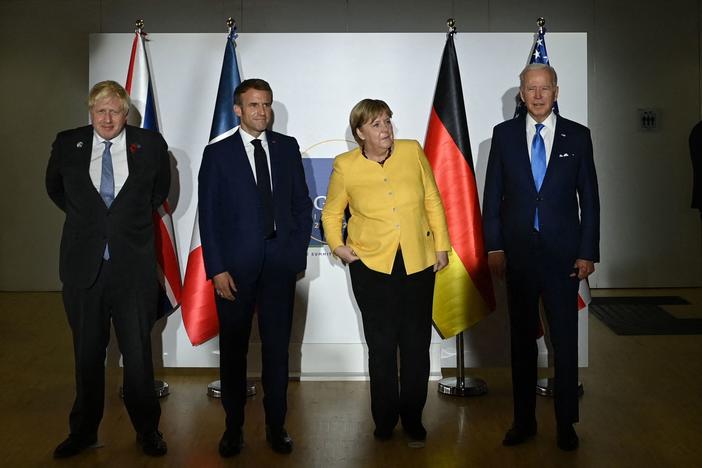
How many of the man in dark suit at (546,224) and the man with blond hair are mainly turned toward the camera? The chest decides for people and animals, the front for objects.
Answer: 2

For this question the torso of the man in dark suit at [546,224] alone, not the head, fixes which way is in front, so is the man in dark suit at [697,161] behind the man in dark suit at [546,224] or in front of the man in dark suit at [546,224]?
behind

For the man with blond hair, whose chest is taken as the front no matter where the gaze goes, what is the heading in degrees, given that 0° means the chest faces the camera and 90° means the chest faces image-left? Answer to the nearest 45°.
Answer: approximately 0°

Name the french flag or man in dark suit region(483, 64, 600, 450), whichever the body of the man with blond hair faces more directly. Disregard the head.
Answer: the man in dark suit

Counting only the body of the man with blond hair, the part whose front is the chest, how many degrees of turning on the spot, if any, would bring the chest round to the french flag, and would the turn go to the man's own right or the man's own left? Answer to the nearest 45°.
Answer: approximately 135° to the man's own left

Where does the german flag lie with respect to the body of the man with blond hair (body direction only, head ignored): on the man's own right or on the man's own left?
on the man's own left

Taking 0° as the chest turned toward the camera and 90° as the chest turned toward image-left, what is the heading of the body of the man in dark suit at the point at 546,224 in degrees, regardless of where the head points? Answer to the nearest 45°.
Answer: approximately 0°

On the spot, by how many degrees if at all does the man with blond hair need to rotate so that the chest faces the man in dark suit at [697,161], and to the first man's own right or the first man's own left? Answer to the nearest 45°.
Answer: approximately 90° to the first man's own left
